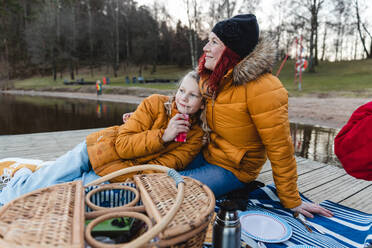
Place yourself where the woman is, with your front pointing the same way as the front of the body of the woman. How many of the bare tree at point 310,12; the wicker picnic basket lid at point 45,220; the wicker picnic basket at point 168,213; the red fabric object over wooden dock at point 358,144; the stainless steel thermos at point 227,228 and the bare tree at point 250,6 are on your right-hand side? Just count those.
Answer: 2

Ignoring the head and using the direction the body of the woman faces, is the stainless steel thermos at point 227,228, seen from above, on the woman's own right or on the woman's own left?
on the woman's own left

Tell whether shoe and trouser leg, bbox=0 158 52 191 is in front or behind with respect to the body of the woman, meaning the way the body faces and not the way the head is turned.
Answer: in front

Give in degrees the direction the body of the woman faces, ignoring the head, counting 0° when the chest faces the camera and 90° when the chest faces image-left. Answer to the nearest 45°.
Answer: approximately 90°

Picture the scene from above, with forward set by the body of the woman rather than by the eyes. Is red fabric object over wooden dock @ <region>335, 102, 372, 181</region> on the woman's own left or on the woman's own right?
on the woman's own left
